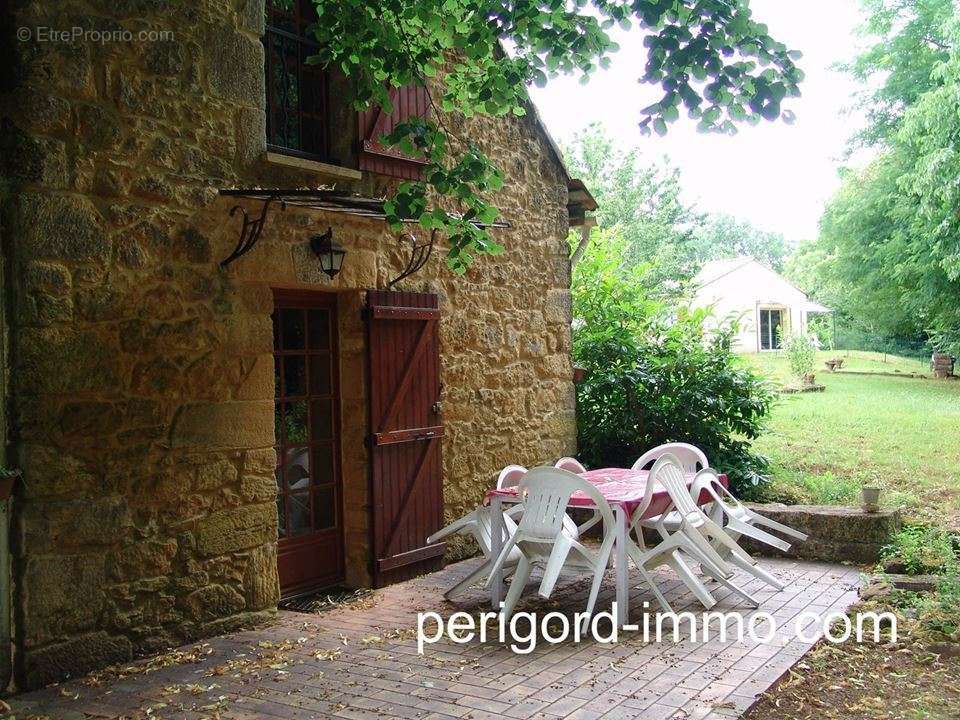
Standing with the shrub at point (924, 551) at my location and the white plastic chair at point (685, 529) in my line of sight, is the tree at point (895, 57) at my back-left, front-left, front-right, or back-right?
back-right

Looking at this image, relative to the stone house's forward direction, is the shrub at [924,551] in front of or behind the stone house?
in front

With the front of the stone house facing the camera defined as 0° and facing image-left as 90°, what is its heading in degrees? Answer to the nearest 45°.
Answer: approximately 315°

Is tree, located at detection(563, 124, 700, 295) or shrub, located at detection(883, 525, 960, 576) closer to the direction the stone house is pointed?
the shrub

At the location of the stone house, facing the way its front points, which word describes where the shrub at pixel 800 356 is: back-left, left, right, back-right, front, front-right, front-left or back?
left

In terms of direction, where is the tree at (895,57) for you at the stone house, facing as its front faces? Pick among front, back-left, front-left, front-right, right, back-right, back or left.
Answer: left

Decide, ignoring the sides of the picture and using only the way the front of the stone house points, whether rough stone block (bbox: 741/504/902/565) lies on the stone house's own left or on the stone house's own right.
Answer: on the stone house's own left

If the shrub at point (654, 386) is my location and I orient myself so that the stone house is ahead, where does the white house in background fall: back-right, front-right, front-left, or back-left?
back-right

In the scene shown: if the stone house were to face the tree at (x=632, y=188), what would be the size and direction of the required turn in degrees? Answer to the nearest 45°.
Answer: approximately 90° to its left

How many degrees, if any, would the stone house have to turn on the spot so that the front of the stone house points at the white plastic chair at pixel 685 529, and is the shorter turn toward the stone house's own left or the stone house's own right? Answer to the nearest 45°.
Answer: approximately 45° to the stone house's own left

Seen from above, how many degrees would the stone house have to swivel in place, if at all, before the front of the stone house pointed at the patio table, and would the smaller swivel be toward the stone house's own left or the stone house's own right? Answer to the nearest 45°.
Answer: approximately 45° to the stone house's own left
